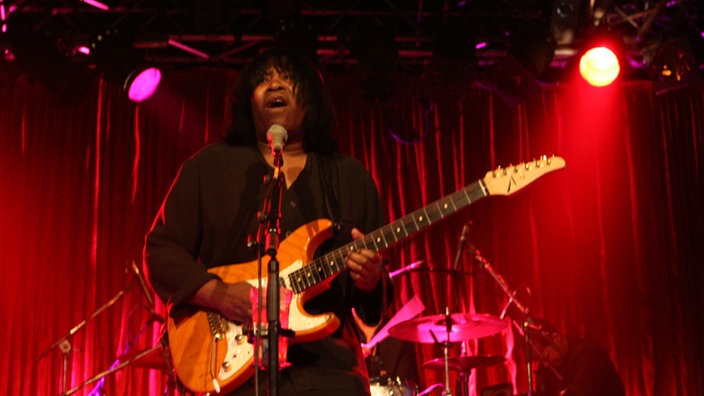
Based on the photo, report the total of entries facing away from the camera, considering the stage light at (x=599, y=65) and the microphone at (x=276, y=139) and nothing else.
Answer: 1

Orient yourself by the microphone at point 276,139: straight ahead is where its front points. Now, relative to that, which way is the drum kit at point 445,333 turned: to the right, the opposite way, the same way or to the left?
the opposite way

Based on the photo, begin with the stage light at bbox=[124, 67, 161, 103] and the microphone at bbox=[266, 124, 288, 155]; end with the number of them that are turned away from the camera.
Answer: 1

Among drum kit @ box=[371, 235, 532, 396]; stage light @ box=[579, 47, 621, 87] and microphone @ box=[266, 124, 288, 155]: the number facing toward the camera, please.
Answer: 2

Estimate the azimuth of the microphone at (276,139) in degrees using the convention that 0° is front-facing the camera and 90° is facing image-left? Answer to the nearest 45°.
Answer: approximately 180°

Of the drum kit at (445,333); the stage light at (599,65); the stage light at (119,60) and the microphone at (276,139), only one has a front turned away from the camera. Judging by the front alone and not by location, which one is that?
the microphone

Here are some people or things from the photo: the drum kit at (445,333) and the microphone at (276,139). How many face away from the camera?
1

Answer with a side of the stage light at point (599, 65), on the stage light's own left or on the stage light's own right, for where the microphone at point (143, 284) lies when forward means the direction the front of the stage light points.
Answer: on the stage light's own right

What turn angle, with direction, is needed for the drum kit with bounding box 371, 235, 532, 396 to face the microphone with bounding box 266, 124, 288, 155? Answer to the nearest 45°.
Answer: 0° — it already faces it

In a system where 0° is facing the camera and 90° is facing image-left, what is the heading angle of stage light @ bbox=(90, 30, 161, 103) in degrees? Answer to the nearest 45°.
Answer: approximately 315°

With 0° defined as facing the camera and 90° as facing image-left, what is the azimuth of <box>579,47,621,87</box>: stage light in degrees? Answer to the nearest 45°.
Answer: approximately 0°
